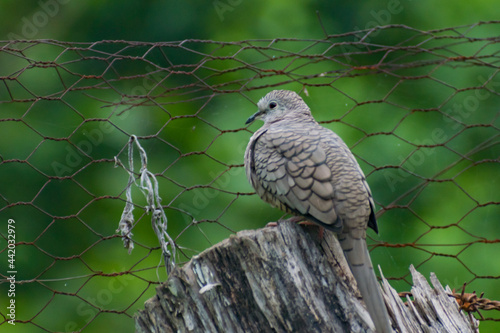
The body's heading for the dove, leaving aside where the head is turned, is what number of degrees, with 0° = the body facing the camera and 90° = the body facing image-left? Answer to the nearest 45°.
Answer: approximately 135°
